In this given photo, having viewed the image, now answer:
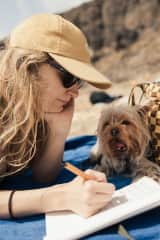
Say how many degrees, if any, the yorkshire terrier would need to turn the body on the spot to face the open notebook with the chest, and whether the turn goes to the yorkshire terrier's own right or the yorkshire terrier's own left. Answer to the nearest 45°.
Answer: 0° — it already faces it

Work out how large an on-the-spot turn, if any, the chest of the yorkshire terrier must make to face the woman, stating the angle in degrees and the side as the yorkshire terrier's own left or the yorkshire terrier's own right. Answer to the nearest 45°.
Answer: approximately 45° to the yorkshire terrier's own right

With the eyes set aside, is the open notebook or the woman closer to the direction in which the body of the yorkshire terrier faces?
the open notebook

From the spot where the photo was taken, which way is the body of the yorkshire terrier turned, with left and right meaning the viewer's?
facing the viewer
